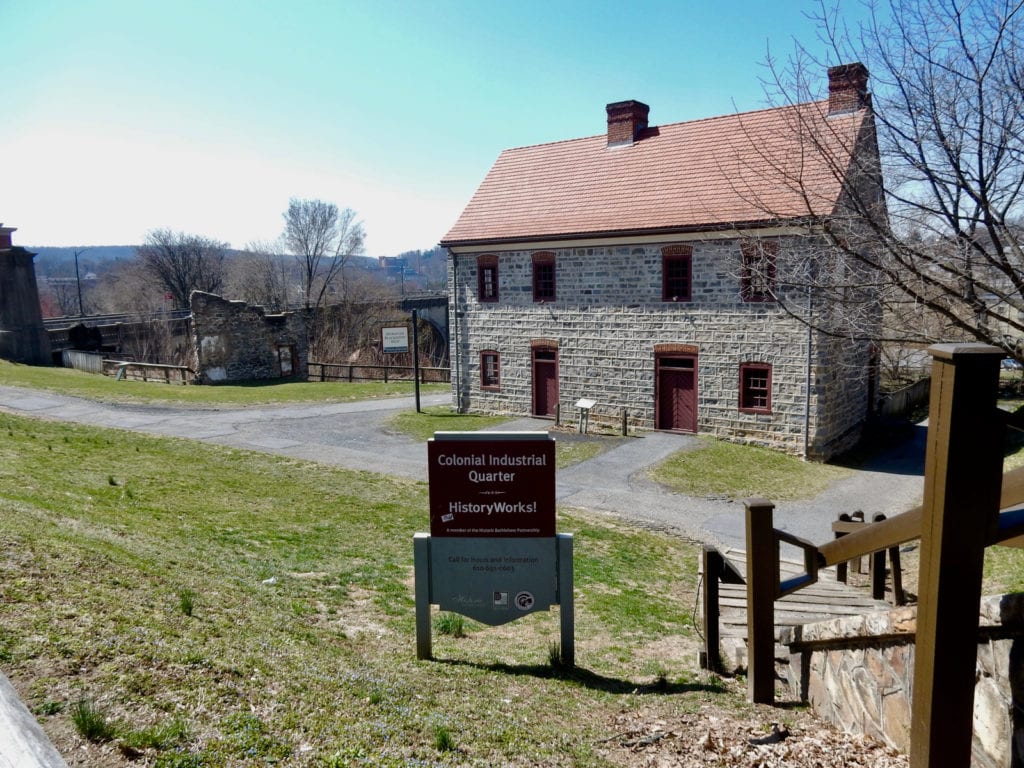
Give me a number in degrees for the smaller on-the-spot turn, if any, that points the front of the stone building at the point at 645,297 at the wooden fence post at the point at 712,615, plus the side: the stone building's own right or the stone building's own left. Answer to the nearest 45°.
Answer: approximately 45° to the stone building's own left

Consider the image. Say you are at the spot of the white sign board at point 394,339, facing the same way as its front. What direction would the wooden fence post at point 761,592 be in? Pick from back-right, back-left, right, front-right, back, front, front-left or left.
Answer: front

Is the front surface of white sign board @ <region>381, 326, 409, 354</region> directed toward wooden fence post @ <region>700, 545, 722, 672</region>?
yes

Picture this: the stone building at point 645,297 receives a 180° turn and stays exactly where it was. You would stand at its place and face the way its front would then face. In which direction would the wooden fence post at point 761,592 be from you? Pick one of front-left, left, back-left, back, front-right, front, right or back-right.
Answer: back-right

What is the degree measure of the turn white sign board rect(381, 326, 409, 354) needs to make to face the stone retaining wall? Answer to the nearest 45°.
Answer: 0° — it already faces it

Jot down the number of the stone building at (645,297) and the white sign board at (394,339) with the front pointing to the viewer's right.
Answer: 0

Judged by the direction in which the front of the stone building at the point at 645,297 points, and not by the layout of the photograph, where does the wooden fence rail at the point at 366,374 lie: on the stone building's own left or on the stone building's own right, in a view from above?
on the stone building's own right

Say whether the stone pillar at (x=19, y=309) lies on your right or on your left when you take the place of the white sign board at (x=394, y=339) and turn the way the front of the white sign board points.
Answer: on your right

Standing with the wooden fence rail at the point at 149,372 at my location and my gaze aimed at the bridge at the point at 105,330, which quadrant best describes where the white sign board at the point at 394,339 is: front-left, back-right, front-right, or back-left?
back-right

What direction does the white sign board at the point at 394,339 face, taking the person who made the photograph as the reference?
facing the viewer

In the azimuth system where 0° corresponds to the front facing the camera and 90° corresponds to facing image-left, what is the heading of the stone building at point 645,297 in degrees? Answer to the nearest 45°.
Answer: approximately 45°

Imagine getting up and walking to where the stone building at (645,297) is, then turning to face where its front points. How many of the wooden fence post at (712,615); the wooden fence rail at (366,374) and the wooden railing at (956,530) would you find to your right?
1
